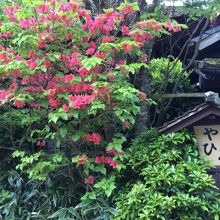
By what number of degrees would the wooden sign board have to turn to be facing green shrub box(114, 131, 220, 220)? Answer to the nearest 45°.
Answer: approximately 45° to its right

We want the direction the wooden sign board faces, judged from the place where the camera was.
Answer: facing the viewer

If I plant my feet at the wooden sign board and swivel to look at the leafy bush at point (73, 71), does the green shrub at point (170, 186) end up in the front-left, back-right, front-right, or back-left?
front-left

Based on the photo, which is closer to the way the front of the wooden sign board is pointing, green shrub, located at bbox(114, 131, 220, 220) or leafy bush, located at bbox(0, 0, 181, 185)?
the green shrub

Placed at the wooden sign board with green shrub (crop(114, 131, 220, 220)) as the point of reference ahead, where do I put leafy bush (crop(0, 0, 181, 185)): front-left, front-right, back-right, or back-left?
front-right

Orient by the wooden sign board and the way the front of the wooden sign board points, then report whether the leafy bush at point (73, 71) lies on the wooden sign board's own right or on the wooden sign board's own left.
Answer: on the wooden sign board's own right

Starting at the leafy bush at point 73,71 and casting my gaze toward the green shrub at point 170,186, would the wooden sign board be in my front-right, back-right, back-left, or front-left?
front-left
